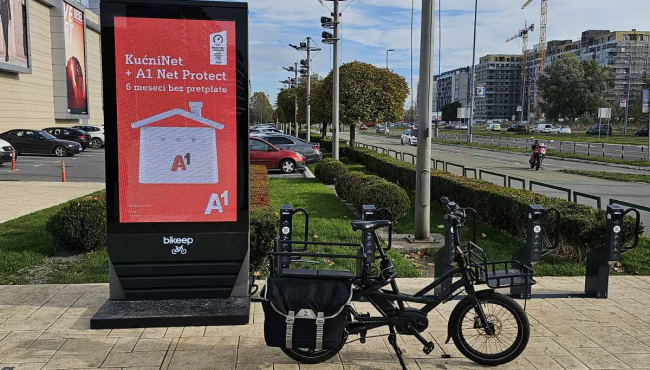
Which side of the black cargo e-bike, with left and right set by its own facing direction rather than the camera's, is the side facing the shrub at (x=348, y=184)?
left

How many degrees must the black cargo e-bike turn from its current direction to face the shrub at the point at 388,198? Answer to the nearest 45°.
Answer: approximately 90° to its left

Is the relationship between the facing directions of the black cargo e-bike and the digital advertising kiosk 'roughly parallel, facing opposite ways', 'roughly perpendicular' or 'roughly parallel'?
roughly perpendicular

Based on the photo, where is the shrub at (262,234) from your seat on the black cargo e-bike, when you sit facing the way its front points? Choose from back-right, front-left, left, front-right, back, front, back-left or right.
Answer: back-left

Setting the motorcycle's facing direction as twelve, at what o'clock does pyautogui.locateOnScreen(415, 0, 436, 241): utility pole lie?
The utility pole is roughly at 12 o'clock from the motorcycle.

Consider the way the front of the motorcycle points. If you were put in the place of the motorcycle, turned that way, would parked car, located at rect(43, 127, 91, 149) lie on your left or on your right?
on your right

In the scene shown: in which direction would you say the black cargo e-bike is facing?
to the viewer's right

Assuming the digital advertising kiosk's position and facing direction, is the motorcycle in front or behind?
behind
